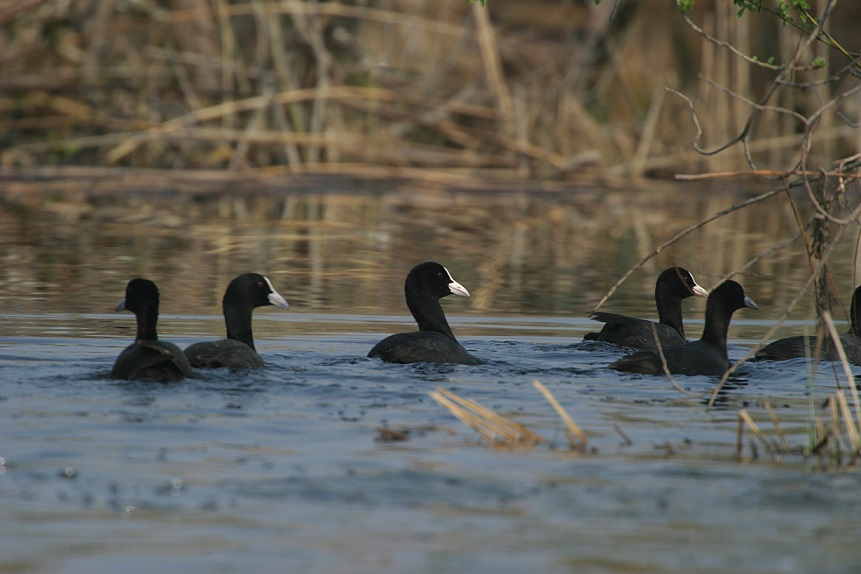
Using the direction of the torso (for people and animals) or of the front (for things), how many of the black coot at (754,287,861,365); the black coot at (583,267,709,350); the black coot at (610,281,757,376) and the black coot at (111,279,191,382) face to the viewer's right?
3

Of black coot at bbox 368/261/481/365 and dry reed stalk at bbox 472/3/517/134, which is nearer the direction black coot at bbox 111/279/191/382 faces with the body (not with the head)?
the dry reed stalk

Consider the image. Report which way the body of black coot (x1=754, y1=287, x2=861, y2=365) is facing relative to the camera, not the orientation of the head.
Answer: to the viewer's right

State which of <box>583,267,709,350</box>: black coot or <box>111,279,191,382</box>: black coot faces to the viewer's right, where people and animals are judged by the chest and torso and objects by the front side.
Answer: <box>583,267,709,350</box>: black coot

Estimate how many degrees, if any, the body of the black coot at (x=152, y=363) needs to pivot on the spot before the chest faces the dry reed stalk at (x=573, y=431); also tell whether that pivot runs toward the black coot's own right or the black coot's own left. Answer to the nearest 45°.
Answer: approximately 180°

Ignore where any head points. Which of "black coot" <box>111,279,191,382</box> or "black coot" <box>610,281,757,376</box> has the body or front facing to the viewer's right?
"black coot" <box>610,281,757,376</box>

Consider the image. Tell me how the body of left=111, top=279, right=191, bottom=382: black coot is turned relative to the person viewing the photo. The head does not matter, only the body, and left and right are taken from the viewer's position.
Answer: facing away from the viewer and to the left of the viewer

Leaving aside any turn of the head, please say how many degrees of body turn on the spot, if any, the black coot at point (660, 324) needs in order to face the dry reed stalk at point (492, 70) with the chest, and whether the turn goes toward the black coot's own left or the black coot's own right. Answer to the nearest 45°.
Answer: approximately 90° to the black coot's own left

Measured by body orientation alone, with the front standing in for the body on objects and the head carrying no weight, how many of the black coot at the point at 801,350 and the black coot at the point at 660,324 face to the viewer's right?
2

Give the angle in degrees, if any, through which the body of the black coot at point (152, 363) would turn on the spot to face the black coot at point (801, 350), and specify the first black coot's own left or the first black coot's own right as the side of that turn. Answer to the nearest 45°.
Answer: approximately 135° to the first black coot's own right

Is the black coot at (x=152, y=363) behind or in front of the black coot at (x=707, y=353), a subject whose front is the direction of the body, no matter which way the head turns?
behind

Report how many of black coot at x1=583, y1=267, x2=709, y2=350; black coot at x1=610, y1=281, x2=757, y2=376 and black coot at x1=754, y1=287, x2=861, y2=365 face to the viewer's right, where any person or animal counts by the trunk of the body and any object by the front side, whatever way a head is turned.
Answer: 3

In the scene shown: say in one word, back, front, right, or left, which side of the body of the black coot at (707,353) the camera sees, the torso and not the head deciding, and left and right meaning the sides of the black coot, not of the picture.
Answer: right
